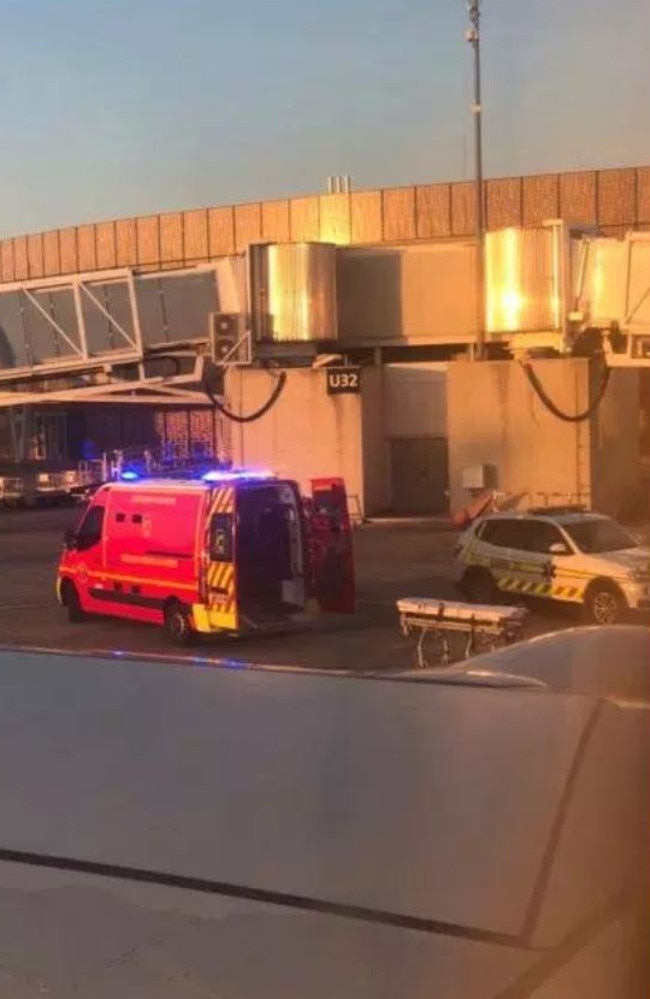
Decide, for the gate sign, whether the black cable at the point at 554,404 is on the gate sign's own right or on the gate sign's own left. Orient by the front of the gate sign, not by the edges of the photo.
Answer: on the gate sign's own left

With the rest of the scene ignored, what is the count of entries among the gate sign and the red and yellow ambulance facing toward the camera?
1

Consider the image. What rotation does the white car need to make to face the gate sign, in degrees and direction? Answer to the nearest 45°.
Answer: approximately 135° to its left

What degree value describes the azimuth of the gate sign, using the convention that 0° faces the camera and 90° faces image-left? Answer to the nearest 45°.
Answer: approximately 0°

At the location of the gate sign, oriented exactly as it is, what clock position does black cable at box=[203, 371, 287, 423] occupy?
The black cable is roughly at 2 o'clock from the gate sign.

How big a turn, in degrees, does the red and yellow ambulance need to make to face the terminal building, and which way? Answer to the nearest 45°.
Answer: approximately 45° to its right

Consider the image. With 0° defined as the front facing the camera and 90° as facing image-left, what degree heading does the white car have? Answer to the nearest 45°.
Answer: approximately 315°

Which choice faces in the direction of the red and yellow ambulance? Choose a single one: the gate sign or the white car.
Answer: the gate sign

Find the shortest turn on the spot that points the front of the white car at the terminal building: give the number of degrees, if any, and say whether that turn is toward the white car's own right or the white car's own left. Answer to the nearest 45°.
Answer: approximately 135° to the white car's own left

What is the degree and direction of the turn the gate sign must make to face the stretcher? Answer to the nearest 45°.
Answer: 0° — it already faces it

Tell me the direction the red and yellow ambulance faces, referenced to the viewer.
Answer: facing away from the viewer and to the left of the viewer

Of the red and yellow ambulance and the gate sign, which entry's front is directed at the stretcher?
the gate sign

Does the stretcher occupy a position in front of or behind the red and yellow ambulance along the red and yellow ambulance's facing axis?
behind
